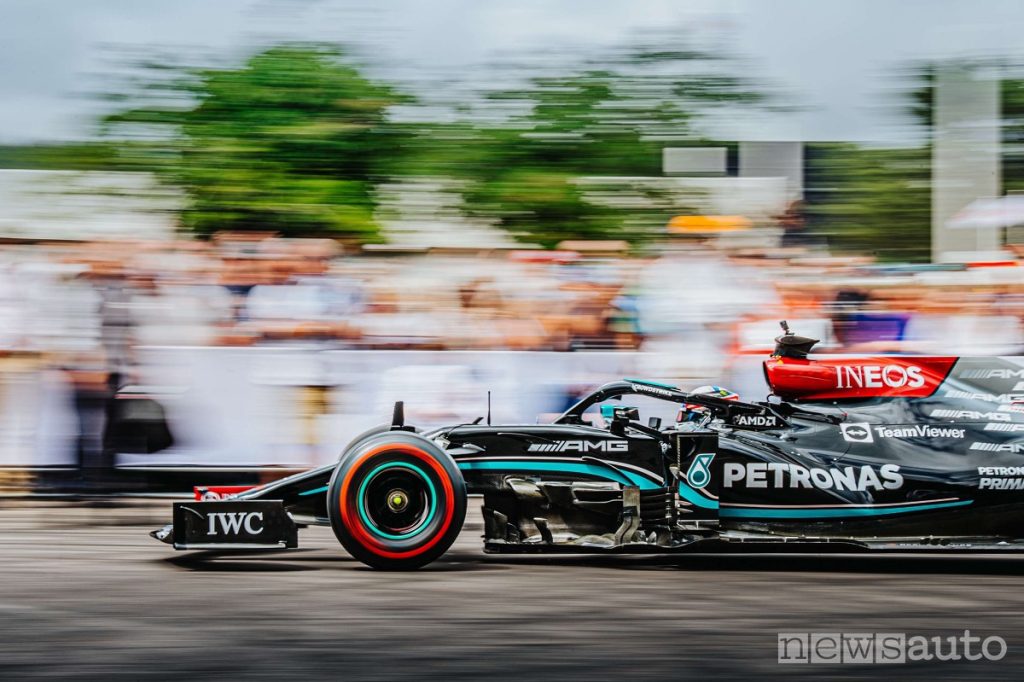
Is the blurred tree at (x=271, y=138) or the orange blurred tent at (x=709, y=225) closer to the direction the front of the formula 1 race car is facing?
the blurred tree

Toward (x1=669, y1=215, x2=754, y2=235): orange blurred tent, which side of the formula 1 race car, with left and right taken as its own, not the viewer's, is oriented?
right

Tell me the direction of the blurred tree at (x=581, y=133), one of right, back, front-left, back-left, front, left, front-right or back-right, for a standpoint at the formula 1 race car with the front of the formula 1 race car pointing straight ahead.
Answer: right

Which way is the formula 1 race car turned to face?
to the viewer's left

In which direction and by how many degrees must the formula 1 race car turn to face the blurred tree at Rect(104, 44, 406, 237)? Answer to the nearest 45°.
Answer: approximately 45° to its right

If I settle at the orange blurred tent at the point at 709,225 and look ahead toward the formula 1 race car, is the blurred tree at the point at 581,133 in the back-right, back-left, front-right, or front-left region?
back-right

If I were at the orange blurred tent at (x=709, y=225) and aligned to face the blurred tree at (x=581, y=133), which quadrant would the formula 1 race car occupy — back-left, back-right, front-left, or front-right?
back-left

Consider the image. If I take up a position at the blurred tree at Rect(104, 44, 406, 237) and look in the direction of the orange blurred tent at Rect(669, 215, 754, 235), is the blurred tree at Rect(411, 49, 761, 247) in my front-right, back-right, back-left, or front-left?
front-left
